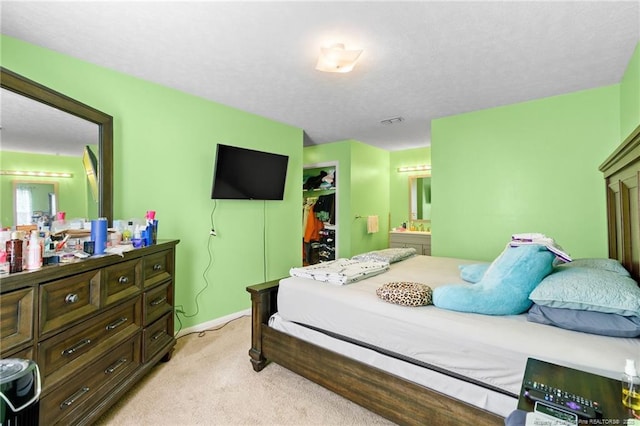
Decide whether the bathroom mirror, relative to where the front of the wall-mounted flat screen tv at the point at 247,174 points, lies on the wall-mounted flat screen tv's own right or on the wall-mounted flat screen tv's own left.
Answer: on the wall-mounted flat screen tv's own left

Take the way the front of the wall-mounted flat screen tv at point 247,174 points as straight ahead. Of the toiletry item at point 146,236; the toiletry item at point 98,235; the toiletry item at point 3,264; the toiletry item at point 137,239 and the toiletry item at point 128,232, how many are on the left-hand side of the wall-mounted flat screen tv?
0

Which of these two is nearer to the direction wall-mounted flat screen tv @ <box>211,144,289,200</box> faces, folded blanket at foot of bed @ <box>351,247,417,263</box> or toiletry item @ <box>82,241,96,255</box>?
the folded blanket at foot of bed

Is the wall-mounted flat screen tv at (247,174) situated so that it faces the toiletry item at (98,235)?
no

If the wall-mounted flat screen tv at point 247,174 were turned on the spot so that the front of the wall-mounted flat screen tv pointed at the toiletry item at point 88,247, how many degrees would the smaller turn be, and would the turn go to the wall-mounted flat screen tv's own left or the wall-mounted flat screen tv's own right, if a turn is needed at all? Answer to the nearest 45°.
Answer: approximately 90° to the wall-mounted flat screen tv's own right

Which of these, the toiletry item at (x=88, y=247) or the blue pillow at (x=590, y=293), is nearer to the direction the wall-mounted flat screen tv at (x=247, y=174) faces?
the blue pillow

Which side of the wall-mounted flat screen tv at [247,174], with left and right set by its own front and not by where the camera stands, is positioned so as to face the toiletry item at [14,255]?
right

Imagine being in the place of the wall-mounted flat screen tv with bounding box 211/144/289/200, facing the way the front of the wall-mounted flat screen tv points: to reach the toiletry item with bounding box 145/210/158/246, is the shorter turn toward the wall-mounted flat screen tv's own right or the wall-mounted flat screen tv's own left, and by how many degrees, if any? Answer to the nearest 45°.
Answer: approximately 90° to the wall-mounted flat screen tv's own right

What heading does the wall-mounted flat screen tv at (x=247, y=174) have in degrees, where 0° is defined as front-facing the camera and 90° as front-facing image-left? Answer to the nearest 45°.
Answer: approximately 315°

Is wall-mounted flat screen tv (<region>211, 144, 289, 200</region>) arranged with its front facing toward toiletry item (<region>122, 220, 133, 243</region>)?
no

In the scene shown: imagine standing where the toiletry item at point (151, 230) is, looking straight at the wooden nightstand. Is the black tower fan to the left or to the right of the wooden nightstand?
right

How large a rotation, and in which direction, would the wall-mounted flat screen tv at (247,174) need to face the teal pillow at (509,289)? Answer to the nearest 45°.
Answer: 0° — it already faces it

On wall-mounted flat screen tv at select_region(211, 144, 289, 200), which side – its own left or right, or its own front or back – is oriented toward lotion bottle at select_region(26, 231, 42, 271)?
right

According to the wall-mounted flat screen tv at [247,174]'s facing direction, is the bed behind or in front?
in front

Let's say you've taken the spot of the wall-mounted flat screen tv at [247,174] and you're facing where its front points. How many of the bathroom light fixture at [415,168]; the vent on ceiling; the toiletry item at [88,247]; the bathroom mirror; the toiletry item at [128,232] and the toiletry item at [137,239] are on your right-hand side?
3

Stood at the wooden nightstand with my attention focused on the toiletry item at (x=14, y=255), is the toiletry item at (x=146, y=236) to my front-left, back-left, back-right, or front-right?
front-right

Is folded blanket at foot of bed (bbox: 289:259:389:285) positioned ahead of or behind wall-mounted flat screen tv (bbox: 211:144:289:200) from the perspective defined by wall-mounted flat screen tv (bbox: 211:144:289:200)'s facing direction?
ahead

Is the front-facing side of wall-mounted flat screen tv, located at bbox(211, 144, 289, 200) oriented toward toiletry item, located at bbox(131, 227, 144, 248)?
no

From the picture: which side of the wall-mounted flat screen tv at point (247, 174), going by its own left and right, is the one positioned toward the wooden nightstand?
front

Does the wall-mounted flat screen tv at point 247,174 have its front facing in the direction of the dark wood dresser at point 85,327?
no
